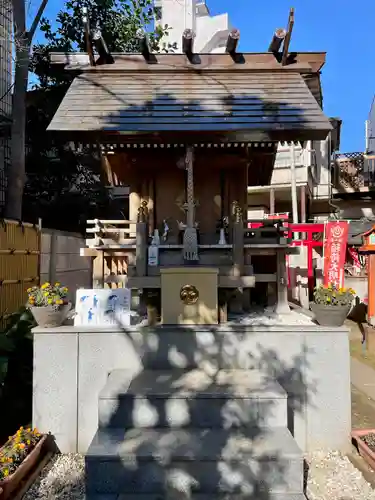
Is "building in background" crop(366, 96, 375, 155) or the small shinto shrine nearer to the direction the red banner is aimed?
the small shinto shrine

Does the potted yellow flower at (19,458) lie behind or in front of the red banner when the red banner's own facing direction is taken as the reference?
in front

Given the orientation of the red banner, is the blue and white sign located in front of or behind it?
in front

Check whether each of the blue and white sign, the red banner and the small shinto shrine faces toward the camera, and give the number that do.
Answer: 3

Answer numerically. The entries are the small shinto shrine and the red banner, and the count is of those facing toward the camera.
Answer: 2

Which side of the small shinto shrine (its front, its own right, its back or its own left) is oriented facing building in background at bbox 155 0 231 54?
back

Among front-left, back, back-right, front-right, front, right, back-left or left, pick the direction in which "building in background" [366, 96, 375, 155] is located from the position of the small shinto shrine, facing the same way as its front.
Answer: back-left

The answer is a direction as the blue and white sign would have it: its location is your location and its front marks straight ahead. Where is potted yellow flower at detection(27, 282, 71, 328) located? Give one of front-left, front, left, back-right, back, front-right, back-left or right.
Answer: right

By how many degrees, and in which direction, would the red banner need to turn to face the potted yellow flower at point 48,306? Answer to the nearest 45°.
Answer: approximately 45° to its right

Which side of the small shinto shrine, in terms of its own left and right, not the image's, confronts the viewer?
front

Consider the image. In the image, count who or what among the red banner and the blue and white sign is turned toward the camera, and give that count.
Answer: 2

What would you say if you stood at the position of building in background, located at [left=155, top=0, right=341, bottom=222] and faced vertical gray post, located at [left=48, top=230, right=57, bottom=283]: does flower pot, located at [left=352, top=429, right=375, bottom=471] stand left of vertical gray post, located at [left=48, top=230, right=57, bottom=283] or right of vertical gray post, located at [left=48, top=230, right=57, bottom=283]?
left

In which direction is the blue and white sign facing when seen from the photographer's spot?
facing the viewer

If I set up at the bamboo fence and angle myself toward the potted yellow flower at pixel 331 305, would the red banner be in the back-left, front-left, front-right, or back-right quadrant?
front-left
